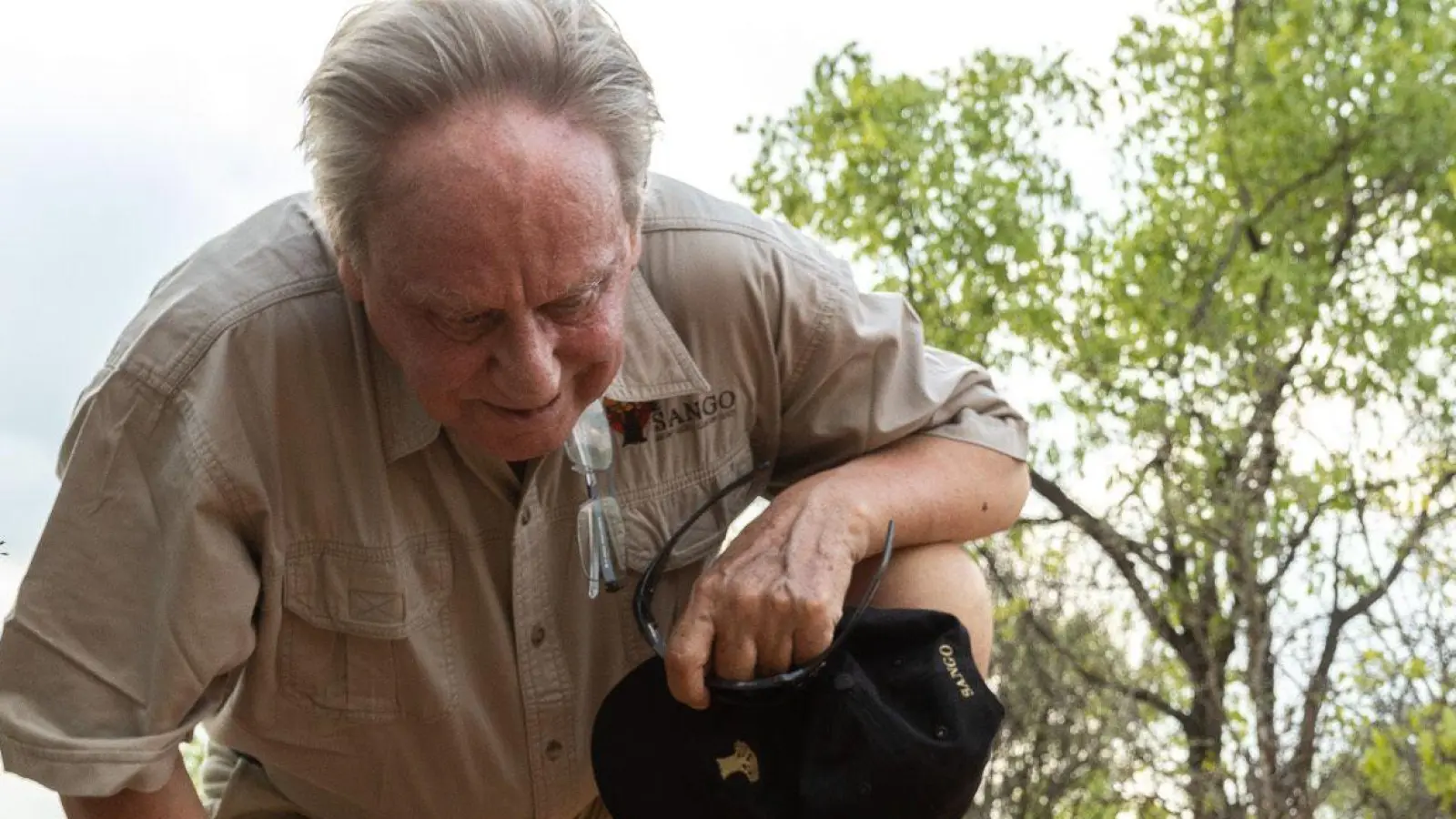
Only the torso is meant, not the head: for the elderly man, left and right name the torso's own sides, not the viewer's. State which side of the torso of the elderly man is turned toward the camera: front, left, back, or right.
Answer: front

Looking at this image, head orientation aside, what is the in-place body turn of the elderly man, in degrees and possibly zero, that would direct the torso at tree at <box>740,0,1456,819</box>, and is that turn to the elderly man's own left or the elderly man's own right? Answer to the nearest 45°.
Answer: approximately 135° to the elderly man's own left

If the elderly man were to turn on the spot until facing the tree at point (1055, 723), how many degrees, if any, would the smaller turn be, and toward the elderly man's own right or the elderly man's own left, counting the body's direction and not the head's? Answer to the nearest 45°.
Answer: approximately 135° to the elderly man's own left

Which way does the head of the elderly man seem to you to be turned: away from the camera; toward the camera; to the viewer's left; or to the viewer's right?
toward the camera
